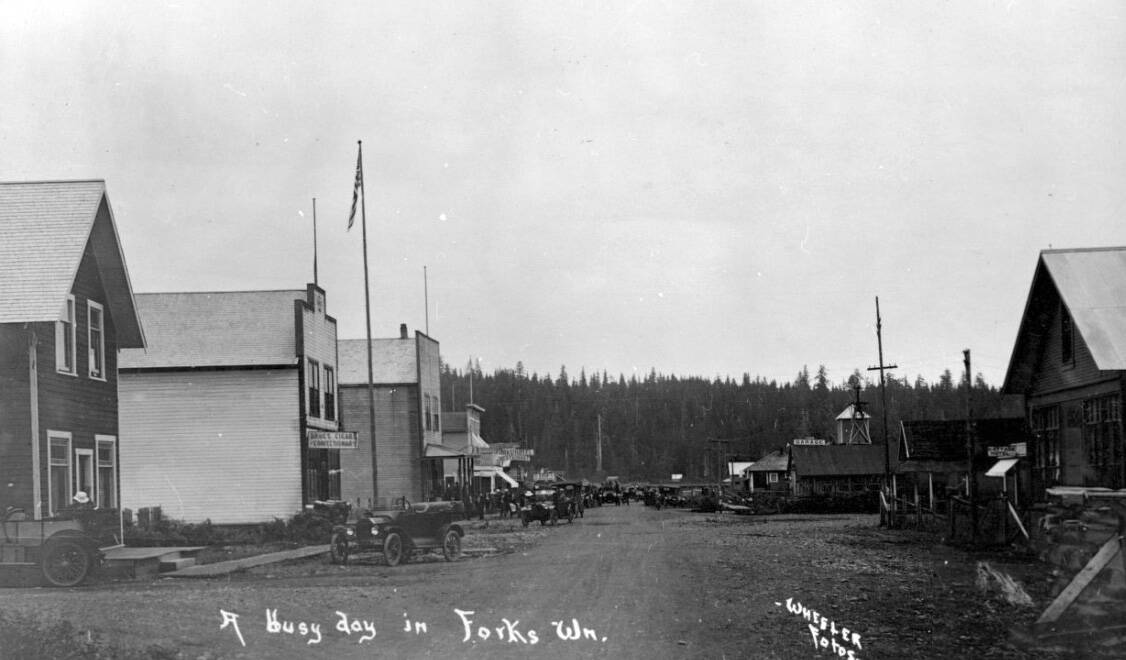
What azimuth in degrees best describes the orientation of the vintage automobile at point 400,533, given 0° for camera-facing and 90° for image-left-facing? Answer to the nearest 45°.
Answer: approximately 45°

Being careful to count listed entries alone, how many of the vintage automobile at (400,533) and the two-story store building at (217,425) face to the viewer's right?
1

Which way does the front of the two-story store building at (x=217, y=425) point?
to the viewer's right

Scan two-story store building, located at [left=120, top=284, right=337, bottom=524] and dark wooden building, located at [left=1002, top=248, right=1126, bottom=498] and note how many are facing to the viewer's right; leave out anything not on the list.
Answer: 1

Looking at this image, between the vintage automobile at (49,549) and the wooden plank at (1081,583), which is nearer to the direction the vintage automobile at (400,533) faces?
the vintage automobile

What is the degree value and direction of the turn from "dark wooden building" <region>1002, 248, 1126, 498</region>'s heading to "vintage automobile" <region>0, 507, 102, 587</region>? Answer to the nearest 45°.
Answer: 0° — it already faces it

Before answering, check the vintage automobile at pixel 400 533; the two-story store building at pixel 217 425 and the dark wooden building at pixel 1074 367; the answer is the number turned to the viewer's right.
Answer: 1

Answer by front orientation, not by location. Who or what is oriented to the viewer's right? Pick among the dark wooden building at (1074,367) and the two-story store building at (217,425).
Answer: the two-story store building

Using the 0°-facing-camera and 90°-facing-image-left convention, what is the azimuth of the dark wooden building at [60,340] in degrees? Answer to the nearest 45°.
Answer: approximately 315°

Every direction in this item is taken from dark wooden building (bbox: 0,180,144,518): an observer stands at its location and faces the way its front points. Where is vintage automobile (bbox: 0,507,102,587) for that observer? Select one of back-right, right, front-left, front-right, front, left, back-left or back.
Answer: front-right

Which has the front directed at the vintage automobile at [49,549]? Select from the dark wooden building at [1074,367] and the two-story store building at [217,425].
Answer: the dark wooden building

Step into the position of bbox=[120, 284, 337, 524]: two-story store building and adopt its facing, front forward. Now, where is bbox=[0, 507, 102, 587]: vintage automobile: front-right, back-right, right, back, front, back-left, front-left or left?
right

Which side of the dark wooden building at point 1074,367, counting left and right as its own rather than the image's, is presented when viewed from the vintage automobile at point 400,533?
front

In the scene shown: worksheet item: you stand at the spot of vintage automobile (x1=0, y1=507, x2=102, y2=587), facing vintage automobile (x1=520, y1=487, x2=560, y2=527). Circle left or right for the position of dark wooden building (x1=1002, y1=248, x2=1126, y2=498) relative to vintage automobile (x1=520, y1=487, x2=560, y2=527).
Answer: right
